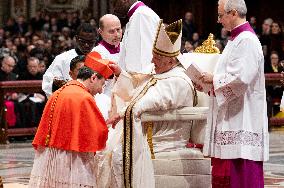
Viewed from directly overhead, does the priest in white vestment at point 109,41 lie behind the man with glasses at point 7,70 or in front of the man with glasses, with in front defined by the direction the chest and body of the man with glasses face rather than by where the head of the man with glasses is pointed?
in front

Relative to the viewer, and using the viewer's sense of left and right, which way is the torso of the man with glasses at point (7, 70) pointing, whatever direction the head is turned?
facing the viewer and to the right of the viewer

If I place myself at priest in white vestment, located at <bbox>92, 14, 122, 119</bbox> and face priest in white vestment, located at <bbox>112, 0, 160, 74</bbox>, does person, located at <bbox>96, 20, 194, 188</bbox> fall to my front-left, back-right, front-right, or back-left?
front-right

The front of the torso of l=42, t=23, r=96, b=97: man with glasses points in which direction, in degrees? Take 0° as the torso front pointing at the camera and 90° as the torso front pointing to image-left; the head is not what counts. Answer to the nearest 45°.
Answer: approximately 315°

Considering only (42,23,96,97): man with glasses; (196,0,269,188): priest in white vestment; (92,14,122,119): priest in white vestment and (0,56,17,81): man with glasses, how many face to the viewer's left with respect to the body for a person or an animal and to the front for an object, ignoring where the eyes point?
1

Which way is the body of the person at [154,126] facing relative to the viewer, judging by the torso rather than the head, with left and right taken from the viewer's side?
facing to the left of the viewer

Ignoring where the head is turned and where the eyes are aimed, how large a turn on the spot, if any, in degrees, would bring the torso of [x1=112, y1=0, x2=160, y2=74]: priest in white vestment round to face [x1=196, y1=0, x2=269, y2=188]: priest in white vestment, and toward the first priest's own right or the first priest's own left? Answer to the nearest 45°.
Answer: approximately 135° to the first priest's own left

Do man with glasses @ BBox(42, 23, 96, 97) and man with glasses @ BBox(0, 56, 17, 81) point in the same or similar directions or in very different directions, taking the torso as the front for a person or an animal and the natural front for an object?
same or similar directions

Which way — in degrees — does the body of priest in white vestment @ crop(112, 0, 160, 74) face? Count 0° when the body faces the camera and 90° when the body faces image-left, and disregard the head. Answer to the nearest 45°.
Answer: approximately 90°

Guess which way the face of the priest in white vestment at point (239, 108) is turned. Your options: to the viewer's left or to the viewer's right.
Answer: to the viewer's left
